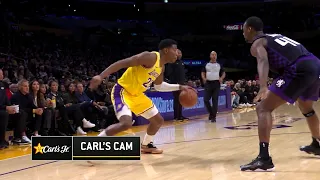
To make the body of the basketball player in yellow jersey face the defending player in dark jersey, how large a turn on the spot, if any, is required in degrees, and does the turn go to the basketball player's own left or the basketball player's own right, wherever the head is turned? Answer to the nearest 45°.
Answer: approximately 45° to the basketball player's own right

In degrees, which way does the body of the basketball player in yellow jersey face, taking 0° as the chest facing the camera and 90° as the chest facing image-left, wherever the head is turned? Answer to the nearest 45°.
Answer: approximately 270°

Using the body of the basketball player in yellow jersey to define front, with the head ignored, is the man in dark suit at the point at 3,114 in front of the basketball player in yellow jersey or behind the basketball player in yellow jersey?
behind

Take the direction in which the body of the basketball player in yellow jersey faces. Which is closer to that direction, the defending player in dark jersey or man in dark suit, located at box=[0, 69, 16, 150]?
the defending player in dark jersey

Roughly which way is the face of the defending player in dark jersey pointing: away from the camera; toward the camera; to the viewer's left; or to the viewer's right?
to the viewer's left

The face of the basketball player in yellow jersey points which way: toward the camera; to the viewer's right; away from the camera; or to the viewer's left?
to the viewer's right
